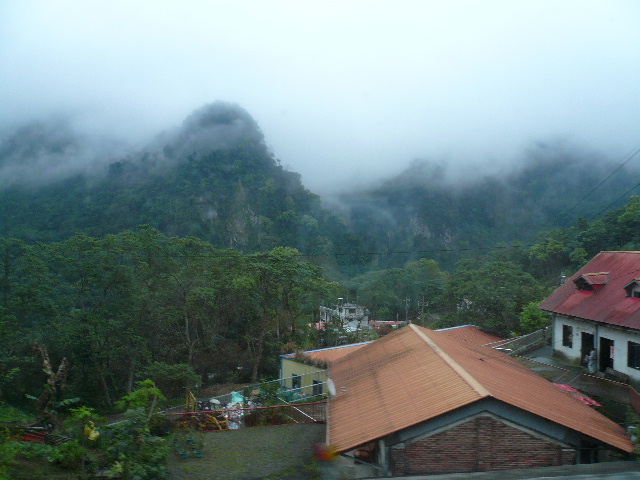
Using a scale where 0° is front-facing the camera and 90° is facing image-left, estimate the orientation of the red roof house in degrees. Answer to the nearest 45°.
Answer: approximately 45°

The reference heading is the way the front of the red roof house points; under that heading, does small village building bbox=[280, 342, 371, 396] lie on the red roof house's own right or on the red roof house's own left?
on the red roof house's own right

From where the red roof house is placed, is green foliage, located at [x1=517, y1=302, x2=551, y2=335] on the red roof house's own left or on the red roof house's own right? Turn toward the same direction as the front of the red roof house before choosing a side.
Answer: on the red roof house's own right

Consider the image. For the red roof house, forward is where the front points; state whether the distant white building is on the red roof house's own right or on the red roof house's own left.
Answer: on the red roof house's own right

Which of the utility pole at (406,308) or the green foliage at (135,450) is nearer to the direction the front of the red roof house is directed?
the green foliage
